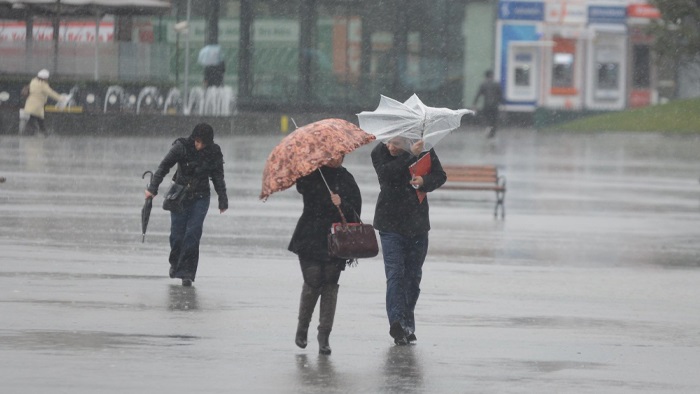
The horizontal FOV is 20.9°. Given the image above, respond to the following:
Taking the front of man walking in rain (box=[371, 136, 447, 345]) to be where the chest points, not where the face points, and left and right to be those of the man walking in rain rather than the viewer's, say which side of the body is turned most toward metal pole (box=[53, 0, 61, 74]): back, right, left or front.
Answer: back

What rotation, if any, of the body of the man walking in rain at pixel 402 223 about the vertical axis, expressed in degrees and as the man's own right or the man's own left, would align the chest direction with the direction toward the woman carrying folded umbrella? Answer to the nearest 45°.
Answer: approximately 135° to the man's own right

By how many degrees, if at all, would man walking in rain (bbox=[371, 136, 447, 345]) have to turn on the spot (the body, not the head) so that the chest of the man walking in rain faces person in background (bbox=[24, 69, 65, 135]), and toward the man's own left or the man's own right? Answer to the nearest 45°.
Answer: approximately 180°

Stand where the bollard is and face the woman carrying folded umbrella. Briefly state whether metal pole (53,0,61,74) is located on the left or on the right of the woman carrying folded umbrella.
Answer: right

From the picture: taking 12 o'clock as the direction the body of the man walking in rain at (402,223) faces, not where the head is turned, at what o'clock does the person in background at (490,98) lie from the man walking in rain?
The person in background is roughly at 6 o'clock from the man walking in rain.

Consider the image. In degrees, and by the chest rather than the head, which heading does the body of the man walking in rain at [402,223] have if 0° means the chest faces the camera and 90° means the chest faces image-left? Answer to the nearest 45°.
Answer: approximately 0°

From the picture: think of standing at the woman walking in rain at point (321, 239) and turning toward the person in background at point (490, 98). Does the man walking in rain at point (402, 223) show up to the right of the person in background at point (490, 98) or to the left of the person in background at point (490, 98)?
right

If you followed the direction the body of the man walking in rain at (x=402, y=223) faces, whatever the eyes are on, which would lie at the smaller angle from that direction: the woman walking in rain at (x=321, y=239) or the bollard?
the woman walking in rain

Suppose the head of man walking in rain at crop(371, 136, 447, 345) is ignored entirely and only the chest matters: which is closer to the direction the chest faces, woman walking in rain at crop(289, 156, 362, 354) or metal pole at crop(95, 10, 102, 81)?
the woman walking in rain

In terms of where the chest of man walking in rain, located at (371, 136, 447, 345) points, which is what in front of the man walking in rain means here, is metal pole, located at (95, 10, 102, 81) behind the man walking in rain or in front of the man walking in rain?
behind

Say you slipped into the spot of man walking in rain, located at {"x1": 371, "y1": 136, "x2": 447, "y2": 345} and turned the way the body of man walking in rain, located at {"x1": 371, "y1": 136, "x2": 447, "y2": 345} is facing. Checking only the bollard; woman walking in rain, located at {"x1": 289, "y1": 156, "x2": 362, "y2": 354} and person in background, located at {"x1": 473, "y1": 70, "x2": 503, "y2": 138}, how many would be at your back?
2

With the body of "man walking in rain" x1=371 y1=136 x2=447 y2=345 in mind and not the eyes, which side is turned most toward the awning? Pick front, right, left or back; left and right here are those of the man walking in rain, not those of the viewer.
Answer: back
